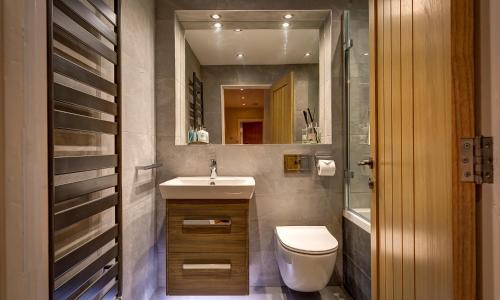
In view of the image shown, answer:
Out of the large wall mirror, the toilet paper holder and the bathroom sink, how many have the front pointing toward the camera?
3

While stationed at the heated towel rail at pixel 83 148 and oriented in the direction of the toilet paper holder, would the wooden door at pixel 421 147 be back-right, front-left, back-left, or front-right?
front-right

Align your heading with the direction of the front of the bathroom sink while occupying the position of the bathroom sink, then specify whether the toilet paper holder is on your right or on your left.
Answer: on your left

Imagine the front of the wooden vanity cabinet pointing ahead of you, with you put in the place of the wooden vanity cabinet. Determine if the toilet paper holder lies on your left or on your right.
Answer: on your left

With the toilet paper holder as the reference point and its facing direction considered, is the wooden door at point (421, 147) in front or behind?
in front

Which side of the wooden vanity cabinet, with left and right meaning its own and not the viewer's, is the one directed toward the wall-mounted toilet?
left

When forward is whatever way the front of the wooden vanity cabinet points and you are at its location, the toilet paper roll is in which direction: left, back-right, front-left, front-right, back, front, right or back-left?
left

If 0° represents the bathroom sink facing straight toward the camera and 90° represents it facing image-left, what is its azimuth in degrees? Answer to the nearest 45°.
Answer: approximately 0°

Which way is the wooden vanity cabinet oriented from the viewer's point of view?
toward the camera

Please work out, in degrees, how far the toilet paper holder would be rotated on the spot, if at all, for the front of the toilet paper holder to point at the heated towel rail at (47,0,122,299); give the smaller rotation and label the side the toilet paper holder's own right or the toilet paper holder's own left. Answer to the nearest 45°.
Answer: approximately 45° to the toilet paper holder's own right
